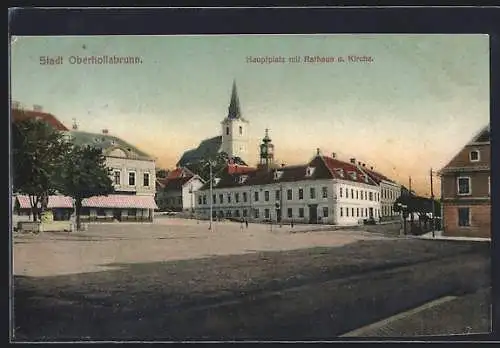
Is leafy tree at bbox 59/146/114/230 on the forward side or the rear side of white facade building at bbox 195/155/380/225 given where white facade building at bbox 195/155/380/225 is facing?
on the forward side

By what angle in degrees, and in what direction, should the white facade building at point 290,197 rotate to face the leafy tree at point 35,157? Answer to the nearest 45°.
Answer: approximately 45° to its right

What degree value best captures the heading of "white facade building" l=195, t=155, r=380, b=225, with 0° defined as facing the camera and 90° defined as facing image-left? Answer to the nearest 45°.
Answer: approximately 45°
